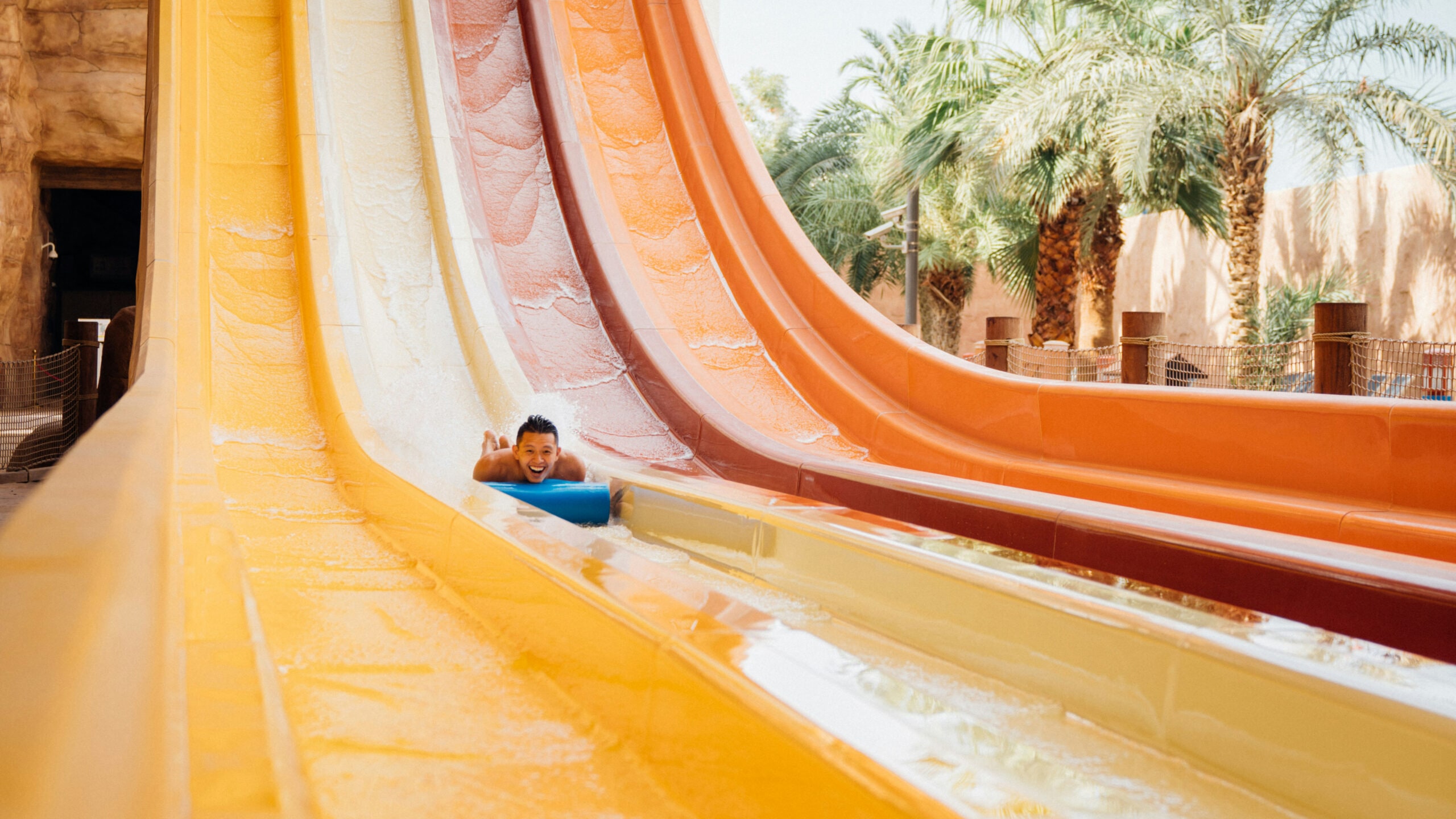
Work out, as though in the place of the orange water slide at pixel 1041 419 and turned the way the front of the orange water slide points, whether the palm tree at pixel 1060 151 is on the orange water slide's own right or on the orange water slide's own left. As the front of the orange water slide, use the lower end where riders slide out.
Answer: on the orange water slide's own left

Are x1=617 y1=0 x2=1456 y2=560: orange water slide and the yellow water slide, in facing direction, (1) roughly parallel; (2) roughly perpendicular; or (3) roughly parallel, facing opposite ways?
roughly parallel

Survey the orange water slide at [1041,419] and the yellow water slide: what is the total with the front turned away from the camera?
0

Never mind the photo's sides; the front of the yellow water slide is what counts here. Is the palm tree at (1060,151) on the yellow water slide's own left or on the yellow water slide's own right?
on the yellow water slide's own left

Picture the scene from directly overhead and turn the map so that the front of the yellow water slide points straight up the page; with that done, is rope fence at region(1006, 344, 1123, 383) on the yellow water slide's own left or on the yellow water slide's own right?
on the yellow water slide's own left

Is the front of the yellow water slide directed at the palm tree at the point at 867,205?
no

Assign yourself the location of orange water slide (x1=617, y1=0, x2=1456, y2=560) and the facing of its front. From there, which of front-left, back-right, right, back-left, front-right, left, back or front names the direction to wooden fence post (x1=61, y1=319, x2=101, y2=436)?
back-right

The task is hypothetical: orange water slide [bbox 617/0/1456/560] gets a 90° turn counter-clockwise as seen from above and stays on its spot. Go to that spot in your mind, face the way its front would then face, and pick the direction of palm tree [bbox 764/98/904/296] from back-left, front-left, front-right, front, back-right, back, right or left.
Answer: front-left

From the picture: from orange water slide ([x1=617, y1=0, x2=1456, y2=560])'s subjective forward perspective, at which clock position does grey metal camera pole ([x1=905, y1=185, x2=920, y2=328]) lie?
The grey metal camera pole is roughly at 7 o'clock from the orange water slide.

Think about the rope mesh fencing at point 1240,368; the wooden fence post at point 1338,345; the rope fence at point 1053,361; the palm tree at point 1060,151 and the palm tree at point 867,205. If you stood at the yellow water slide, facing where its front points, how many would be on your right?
0

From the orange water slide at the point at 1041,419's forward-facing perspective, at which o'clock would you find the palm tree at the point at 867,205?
The palm tree is roughly at 7 o'clock from the orange water slide.

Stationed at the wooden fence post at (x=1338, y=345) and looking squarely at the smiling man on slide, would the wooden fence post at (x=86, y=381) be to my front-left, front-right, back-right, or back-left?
front-right

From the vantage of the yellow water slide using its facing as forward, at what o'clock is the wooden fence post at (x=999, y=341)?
The wooden fence post is roughly at 8 o'clock from the yellow water slide.

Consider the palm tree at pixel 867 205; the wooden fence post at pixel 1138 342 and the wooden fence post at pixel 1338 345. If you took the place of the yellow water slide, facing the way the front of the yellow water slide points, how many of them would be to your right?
0

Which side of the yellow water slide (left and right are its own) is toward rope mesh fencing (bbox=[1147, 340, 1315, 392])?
left

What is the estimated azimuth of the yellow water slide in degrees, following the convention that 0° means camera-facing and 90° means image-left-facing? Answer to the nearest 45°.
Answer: approximately 315°

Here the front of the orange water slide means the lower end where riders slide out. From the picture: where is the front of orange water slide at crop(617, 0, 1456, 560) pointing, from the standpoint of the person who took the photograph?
facing the viewer and to the right of the viewer

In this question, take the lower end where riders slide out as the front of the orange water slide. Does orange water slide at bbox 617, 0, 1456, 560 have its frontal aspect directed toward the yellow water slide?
no

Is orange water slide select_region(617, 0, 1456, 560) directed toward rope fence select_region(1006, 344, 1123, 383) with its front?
no

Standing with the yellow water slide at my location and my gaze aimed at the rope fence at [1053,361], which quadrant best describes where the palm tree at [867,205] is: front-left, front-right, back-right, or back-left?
front-left

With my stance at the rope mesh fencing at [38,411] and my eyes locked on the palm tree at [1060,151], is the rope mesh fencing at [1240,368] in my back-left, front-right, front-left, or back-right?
front-right

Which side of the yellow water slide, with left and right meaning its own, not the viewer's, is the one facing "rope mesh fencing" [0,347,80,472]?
back

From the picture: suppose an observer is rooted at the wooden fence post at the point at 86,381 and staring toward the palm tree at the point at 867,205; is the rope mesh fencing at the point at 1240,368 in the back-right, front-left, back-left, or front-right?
front-right
